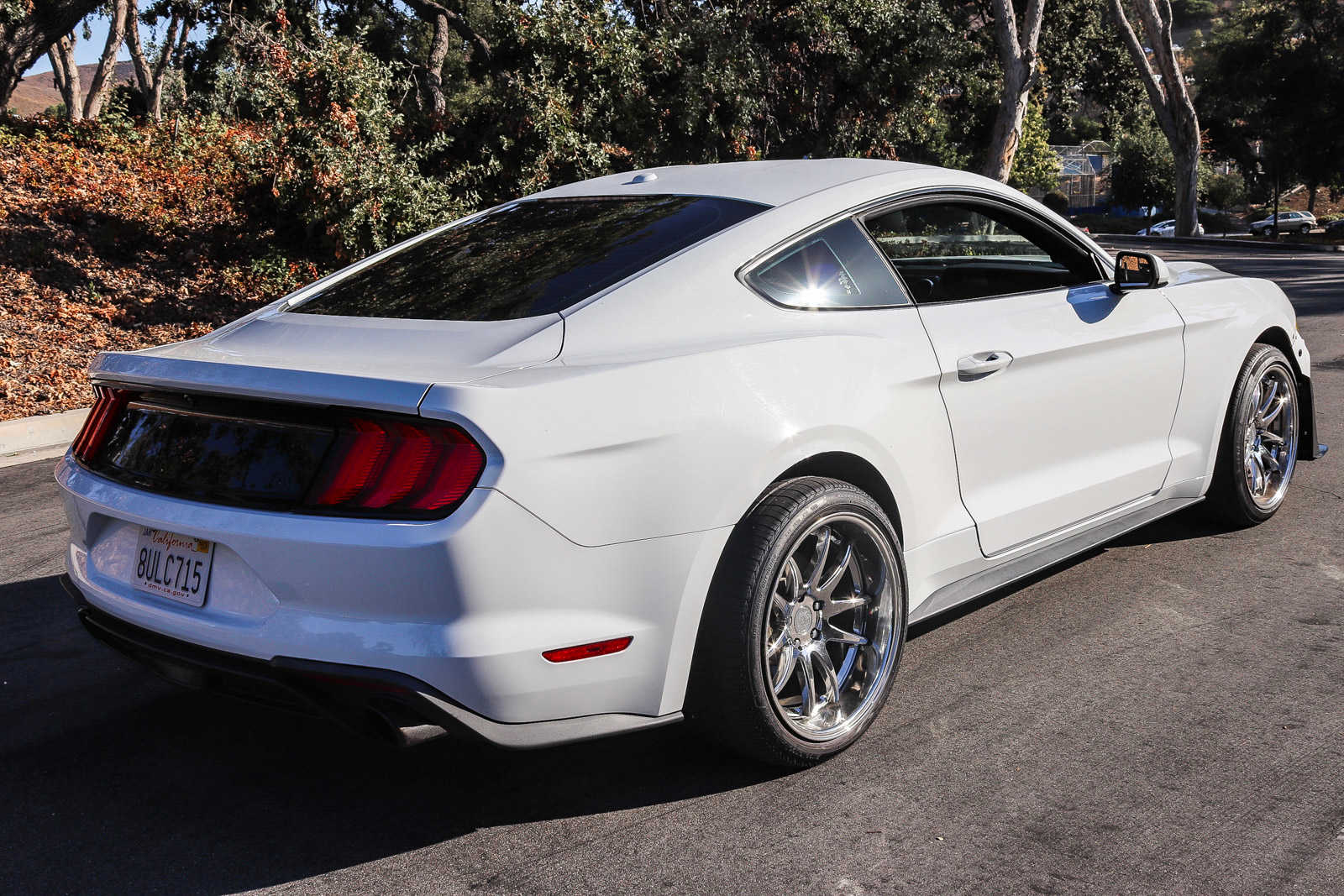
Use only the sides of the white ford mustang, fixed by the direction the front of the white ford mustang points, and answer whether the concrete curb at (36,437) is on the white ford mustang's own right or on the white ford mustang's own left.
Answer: on the white ford mustang's own left

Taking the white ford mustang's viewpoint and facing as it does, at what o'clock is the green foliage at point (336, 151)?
The green foliage is roughly at 10 o'clock from the white ford mustang.

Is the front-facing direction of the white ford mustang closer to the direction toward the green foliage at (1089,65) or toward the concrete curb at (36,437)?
the green foliage

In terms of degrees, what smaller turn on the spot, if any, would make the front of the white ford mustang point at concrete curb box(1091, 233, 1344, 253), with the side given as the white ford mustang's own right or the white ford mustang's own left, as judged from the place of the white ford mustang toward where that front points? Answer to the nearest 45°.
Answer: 0° — it already faces it

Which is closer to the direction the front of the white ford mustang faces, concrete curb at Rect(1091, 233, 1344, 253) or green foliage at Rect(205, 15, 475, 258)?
the concrete curb

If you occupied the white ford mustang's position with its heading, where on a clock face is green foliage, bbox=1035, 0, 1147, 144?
The green foliage is roughly at 11 o'clock from the white ford mustang.

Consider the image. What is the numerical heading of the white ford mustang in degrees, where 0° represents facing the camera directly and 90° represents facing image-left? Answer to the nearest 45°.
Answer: approximately 225°
